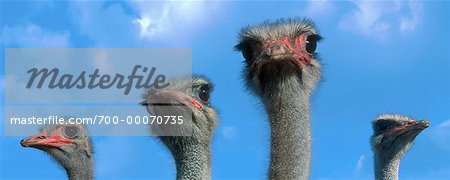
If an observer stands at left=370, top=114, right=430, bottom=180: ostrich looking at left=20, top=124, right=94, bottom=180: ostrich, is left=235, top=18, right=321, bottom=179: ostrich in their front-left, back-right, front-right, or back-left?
front-left

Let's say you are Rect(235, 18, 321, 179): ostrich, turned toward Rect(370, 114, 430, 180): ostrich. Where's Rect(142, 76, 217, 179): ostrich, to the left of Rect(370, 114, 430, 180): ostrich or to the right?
left

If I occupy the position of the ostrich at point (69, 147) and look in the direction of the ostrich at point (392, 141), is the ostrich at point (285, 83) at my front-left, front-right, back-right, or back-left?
front-right

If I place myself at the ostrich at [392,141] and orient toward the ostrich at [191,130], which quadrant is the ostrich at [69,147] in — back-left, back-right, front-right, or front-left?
front-right

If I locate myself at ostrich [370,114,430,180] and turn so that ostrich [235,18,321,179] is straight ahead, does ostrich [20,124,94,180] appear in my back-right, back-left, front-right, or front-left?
front-right
